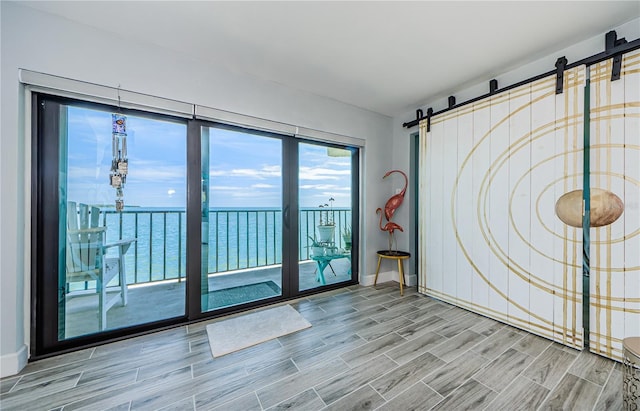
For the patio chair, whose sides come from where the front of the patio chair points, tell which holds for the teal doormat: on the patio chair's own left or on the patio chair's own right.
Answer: on the patio chair's own right

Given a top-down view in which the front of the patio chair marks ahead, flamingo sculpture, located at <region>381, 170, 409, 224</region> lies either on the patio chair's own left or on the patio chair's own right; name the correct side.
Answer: on the patio chair's own right

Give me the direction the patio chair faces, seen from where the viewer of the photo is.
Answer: facing away from the viewer and to the right of the viewer
